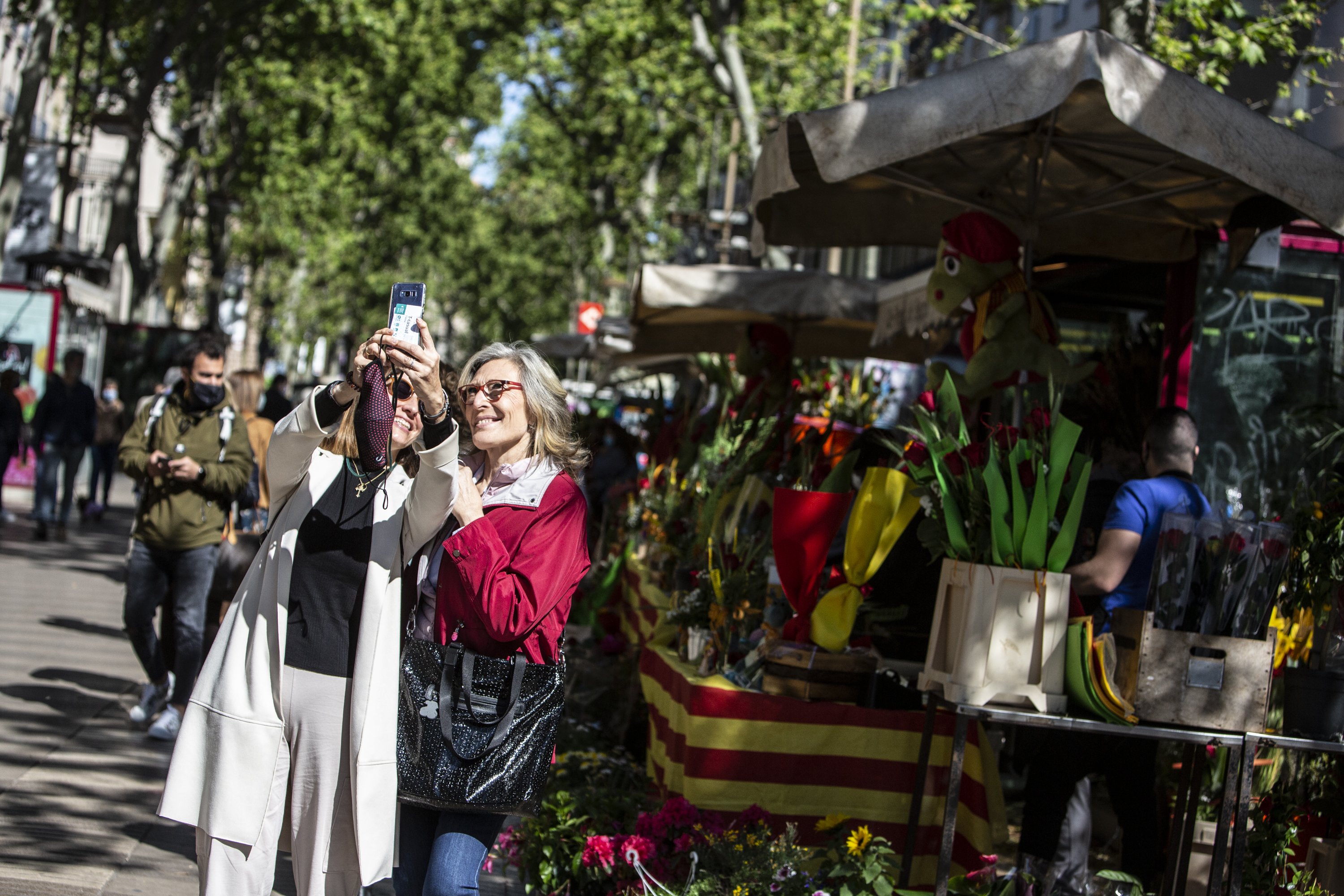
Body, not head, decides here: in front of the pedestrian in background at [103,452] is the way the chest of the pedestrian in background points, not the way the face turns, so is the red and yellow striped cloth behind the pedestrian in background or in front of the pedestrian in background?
in front

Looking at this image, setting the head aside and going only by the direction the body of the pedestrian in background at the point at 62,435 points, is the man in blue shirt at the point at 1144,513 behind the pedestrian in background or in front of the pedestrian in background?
in front

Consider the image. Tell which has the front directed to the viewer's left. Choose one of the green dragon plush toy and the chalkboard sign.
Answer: the green dragon plush toy

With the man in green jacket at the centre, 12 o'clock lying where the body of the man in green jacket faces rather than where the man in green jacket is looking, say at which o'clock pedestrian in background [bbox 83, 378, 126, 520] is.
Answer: The pedestrian in background is roughly at 6 o'clock from the man in green jacket.

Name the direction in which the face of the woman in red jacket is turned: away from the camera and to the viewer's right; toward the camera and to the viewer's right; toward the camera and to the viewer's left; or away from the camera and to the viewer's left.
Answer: toward the camera and to the viewer's left

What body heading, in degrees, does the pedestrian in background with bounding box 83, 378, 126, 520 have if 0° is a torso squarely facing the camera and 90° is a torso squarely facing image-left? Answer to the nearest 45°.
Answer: approximately 0°

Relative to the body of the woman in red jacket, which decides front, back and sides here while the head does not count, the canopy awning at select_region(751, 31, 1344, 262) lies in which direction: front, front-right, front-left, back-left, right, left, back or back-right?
back

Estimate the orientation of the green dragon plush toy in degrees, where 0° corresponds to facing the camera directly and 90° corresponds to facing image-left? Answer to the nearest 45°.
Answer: approximately 90°
